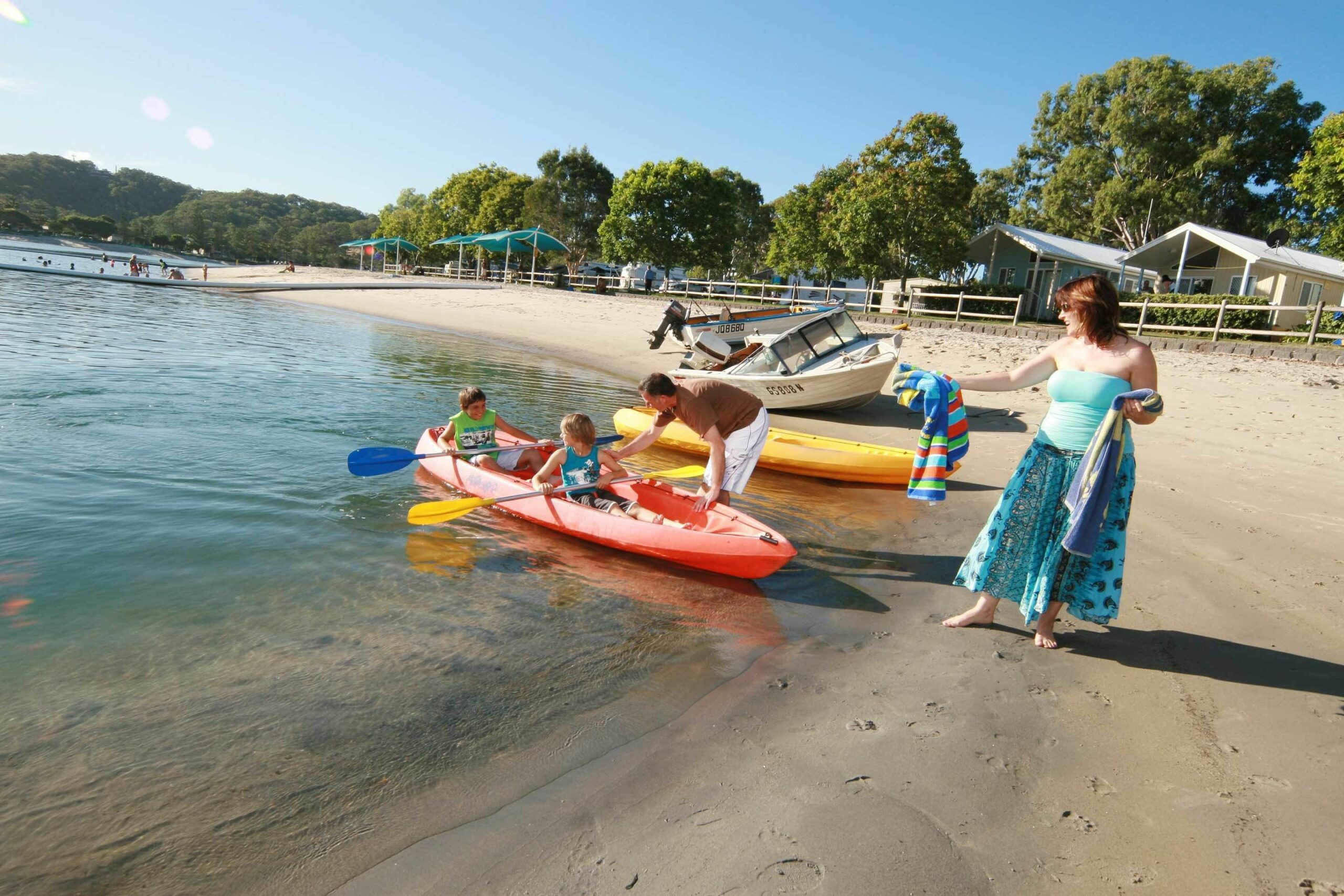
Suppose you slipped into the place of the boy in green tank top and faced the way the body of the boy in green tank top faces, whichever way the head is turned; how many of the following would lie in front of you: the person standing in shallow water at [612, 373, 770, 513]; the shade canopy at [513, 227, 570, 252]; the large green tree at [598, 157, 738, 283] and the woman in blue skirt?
2

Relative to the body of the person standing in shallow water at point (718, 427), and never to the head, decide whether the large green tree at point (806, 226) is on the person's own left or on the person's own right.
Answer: on the person's own right

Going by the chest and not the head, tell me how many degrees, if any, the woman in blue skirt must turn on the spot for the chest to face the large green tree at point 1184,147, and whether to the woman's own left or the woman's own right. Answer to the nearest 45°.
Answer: approximately 135° to the woman's own right

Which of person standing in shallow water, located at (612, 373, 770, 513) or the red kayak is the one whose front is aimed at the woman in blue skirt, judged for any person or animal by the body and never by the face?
the red kayak

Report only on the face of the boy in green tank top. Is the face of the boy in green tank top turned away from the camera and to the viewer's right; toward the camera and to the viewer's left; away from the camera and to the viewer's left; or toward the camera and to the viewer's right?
toward the camera and to the viewer's right

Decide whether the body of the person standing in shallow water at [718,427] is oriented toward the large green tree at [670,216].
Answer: no

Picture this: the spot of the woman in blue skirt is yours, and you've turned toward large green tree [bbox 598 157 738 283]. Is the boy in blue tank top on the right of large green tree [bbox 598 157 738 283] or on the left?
left

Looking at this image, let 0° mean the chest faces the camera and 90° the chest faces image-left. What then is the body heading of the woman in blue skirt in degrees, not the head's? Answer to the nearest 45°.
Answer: approximately 45°

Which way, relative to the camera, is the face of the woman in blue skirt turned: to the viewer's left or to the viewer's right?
to the viewer's left

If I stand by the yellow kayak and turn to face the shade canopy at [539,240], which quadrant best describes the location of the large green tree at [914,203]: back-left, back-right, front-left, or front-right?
front-right

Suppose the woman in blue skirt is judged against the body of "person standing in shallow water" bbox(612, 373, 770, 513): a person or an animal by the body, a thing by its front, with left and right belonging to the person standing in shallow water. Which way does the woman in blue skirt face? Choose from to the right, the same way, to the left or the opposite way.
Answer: the same way

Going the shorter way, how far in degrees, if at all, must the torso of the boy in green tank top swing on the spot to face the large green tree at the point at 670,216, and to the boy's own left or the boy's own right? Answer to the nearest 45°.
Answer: approximately 135° to the boy's own left

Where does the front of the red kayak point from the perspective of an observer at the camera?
facing the viewer and to the right of the viewer
